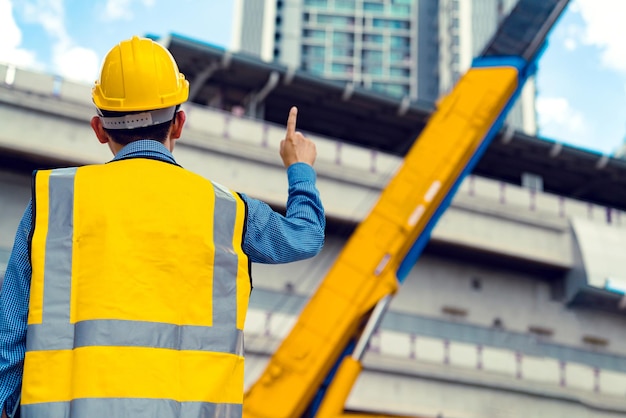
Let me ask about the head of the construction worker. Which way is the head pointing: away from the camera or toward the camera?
away from the camera

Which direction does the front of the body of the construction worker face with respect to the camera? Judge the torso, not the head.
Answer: away from the camera
